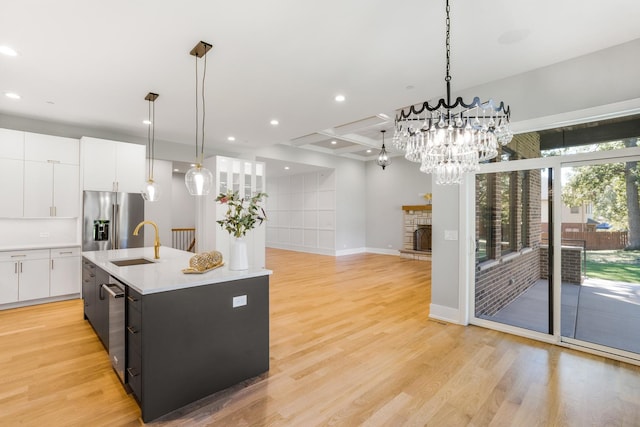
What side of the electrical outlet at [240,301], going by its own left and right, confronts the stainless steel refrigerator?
back

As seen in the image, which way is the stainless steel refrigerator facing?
toward the camera

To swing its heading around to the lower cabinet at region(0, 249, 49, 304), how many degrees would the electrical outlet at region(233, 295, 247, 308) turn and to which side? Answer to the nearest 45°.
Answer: approximately 180°

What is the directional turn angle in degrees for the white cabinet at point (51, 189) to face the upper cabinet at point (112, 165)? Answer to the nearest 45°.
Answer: approximately 90° to its left

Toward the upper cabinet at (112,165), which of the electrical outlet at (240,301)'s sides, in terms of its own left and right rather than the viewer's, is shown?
back

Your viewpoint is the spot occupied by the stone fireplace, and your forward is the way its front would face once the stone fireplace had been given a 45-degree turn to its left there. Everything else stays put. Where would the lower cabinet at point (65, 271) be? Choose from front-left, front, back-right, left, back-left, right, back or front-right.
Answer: front-right

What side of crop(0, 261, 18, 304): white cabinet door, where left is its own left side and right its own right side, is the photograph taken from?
front

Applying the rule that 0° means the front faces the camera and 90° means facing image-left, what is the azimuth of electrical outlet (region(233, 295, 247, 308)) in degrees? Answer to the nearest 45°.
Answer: approximately 315°

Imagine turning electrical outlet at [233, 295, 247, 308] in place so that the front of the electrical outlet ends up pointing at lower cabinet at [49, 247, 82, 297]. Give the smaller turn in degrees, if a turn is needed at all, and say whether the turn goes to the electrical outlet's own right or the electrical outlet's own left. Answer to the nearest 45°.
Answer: approximately 180°

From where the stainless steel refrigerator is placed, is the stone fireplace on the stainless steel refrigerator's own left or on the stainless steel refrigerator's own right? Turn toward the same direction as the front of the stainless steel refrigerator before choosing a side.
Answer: on the stainless steel refrigerator's own left

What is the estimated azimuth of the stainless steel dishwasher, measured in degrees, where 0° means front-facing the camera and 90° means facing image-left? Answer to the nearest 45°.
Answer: approximately 90°

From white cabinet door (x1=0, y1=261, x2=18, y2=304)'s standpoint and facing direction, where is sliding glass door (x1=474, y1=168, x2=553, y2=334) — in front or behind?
in front

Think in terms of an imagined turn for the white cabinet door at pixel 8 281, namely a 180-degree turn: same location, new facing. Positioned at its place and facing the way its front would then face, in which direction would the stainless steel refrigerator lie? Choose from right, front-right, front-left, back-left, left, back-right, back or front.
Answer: right

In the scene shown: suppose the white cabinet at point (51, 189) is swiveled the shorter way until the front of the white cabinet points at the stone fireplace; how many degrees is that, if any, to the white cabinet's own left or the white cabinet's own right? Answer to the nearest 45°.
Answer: approximately 90° to the white cabinet's own left

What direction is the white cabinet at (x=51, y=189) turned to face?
toward the camera

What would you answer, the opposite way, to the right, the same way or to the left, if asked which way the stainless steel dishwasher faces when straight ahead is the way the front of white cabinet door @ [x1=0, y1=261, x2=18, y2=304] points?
to the right
